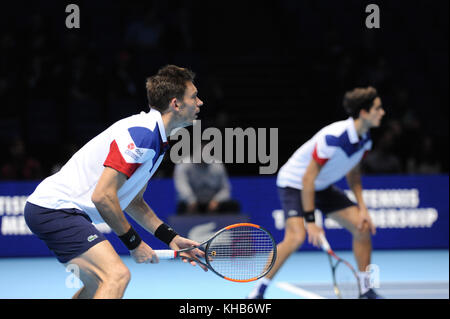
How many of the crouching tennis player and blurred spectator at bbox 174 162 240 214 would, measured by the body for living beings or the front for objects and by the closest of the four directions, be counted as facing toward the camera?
1

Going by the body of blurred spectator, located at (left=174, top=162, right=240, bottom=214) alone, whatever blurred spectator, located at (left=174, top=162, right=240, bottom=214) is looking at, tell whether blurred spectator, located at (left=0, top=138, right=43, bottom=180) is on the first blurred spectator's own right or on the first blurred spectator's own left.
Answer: on the first blurred spectator's own right

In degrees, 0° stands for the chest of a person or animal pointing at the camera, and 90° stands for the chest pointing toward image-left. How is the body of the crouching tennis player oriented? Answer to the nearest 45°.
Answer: approximately 270°

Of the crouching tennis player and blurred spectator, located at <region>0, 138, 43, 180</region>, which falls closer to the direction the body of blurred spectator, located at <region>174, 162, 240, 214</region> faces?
the crouching tennis player

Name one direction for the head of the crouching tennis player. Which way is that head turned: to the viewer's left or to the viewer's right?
to the viewer's right

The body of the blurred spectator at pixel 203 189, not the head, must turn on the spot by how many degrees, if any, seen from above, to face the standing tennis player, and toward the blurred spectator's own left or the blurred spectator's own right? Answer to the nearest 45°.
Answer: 0° — they already face them

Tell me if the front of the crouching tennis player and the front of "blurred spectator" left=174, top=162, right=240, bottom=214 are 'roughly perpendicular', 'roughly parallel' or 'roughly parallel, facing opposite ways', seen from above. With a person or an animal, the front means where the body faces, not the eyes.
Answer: roughly perpendicular

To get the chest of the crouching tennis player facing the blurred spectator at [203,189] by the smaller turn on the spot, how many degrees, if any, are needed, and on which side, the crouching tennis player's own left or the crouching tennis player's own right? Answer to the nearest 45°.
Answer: approximately 90° to the crouching tennis player's own left

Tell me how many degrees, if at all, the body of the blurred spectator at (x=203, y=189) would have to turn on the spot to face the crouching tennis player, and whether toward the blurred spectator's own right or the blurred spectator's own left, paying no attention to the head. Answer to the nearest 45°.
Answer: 0° — they already face them

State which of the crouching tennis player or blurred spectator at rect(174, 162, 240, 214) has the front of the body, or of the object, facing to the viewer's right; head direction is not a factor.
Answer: the crouching tennis player

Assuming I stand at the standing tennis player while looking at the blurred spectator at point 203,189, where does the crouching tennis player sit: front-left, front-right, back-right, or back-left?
back-left

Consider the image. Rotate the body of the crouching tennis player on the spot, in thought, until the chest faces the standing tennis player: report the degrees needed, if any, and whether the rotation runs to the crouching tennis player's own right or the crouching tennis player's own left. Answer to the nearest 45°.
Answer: approximately 45° to the crouching tennis player's own left

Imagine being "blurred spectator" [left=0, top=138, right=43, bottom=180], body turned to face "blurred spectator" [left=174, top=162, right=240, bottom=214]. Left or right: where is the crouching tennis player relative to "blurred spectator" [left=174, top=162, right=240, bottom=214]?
right

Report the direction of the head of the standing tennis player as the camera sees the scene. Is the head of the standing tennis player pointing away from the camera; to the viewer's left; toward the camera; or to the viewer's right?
to the viewer's right
